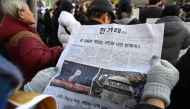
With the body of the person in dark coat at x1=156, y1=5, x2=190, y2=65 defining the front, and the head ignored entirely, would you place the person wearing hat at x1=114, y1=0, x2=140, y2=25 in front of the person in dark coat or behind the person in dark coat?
in front

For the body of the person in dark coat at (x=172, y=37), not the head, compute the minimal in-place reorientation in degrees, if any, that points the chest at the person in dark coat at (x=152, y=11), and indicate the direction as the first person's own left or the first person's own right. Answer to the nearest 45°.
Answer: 0° — they already face them

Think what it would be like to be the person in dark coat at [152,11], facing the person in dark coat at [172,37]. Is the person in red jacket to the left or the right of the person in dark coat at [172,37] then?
right

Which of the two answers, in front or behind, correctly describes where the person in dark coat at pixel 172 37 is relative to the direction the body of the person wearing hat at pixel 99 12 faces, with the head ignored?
in front

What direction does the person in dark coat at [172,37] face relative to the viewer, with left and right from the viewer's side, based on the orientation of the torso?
facing away from the viewer

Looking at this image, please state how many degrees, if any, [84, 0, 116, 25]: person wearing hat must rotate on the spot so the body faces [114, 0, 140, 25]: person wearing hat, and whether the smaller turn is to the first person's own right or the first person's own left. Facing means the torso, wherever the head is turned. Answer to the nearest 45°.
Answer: approximately 45° to the first person's own left

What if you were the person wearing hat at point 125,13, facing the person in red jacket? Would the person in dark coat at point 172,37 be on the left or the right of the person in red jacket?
left
